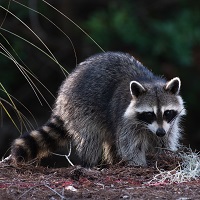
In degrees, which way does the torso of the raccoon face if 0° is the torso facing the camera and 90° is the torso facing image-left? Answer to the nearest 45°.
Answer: approximately 315°
